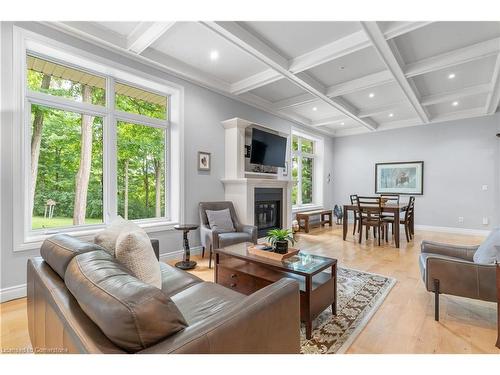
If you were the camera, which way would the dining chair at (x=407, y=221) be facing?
facing to the left of the viewer

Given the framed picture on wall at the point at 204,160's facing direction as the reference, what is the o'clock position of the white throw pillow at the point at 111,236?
The white throw pillow is roughly at 2 o'clock from the framed picture on wall.

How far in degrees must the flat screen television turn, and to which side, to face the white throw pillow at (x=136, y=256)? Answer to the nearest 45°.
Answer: approximately 45° to its right

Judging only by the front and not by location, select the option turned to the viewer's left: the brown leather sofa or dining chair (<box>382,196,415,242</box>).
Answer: the dining chair

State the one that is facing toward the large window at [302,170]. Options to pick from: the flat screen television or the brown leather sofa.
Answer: the brown leather sofa

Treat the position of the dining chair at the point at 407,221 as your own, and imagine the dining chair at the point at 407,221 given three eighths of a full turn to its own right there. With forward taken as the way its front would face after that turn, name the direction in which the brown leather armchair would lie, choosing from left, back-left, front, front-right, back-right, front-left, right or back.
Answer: back-right

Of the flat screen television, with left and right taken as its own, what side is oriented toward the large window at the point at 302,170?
left

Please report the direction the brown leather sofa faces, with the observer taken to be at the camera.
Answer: facing away from the viewer and to the right of the viewer

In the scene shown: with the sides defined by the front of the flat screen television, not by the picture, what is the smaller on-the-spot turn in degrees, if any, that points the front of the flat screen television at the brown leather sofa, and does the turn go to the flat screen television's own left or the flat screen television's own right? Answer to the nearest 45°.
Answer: approximately 45° to the flat screen television's own right

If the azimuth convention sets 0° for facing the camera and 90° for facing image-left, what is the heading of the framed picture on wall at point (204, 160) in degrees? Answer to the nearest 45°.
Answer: approximately 315°

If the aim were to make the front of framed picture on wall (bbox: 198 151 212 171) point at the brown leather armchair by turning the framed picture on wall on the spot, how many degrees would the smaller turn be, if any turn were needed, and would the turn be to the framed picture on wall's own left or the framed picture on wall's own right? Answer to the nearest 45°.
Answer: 0° — it already faces it
